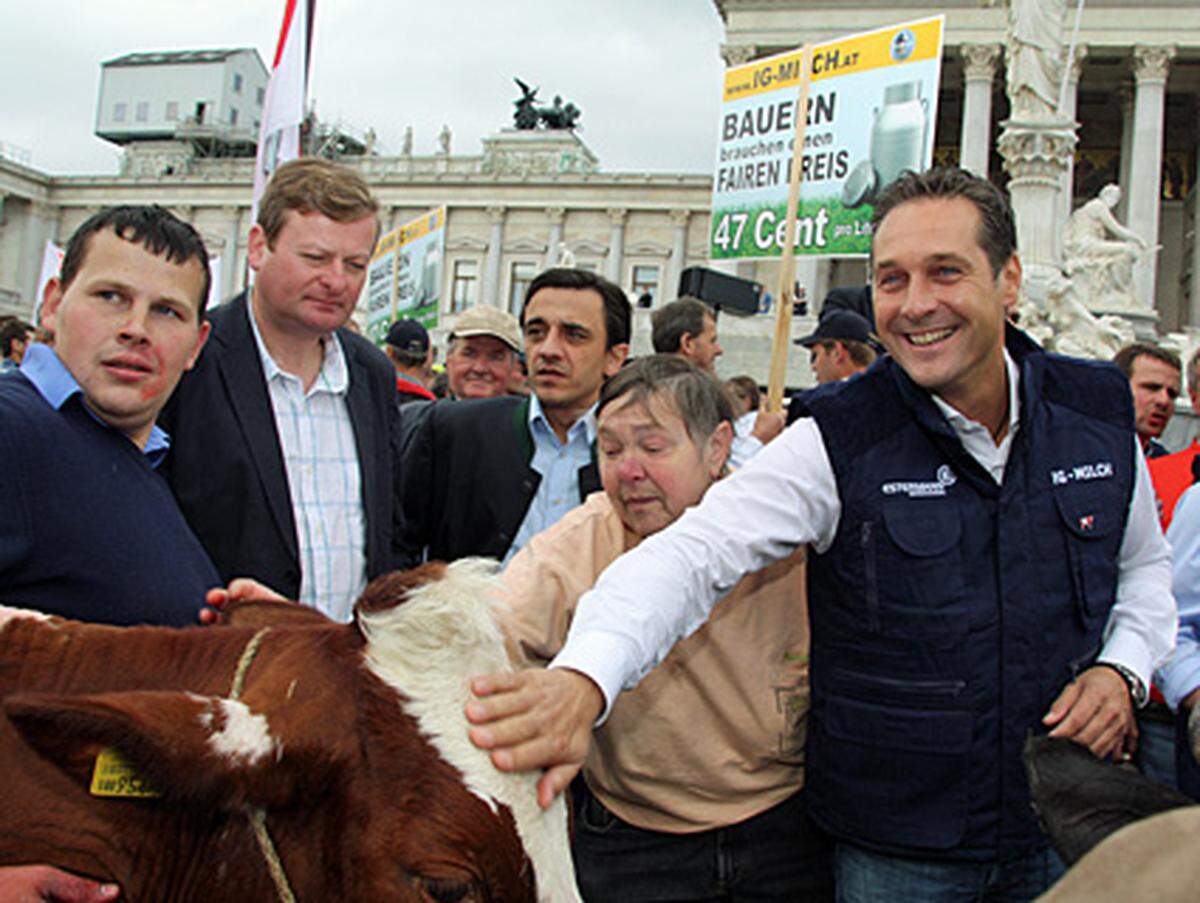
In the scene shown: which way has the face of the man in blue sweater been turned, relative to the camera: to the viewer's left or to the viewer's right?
to the viewer's right

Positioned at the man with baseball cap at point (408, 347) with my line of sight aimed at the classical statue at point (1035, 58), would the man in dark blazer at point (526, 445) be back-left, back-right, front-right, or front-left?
back-right

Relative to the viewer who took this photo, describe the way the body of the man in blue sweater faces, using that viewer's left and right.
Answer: facing the viewer and to the right of the viewer

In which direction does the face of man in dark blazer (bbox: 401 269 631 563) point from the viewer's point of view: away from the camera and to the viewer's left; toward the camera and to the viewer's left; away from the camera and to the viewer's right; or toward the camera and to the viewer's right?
toward the camera and to the viewer's left

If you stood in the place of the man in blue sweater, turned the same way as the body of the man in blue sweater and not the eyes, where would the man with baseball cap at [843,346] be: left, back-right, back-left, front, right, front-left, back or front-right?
left

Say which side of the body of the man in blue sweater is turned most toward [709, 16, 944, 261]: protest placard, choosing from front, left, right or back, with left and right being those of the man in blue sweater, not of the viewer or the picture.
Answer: left

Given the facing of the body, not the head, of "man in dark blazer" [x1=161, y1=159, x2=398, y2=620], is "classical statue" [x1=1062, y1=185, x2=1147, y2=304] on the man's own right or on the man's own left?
on the man's own left

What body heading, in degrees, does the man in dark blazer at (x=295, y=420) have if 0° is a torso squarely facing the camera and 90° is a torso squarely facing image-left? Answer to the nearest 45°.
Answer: approximately 315°

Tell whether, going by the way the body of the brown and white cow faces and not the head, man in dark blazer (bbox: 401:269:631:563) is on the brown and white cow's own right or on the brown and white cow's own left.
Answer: on the brown and white cow's own left

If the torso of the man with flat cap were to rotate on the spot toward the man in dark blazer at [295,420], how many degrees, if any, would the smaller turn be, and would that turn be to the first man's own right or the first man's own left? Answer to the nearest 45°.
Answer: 0° — they already face them
